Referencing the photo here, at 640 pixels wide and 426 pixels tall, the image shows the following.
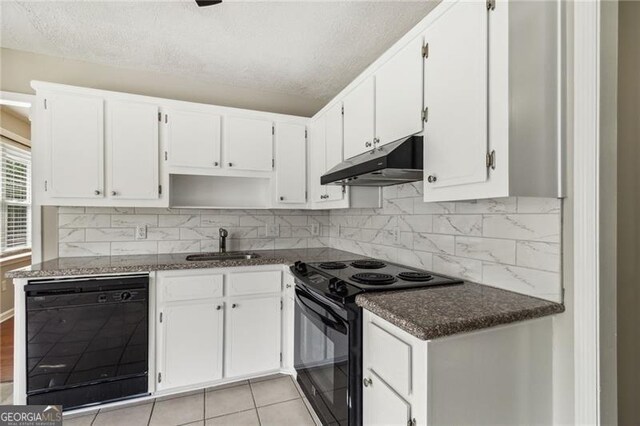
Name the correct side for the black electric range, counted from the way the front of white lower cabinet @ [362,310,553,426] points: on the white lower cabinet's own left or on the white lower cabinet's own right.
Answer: on the white lower cabinet's own right

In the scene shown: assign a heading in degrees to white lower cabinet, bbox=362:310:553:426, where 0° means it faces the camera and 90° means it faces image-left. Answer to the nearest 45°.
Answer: approximately 45°

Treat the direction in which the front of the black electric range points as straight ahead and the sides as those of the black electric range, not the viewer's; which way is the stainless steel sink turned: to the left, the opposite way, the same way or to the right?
to the left

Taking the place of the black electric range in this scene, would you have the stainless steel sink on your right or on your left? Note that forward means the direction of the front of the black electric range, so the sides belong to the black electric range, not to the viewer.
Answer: on your right

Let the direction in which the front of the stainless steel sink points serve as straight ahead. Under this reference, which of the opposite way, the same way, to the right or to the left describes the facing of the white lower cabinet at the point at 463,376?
to the right

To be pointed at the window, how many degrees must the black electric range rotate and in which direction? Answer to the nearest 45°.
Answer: approximately 45° to its right
